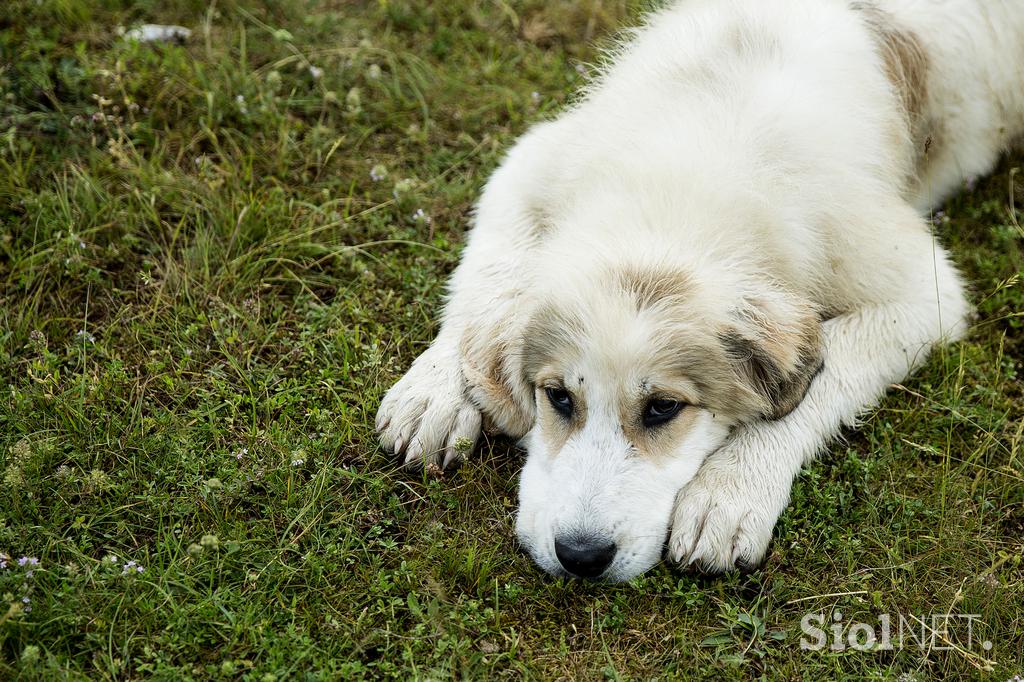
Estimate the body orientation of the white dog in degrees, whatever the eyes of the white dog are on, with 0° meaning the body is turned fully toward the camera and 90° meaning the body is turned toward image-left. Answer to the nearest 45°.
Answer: approximately 45°
